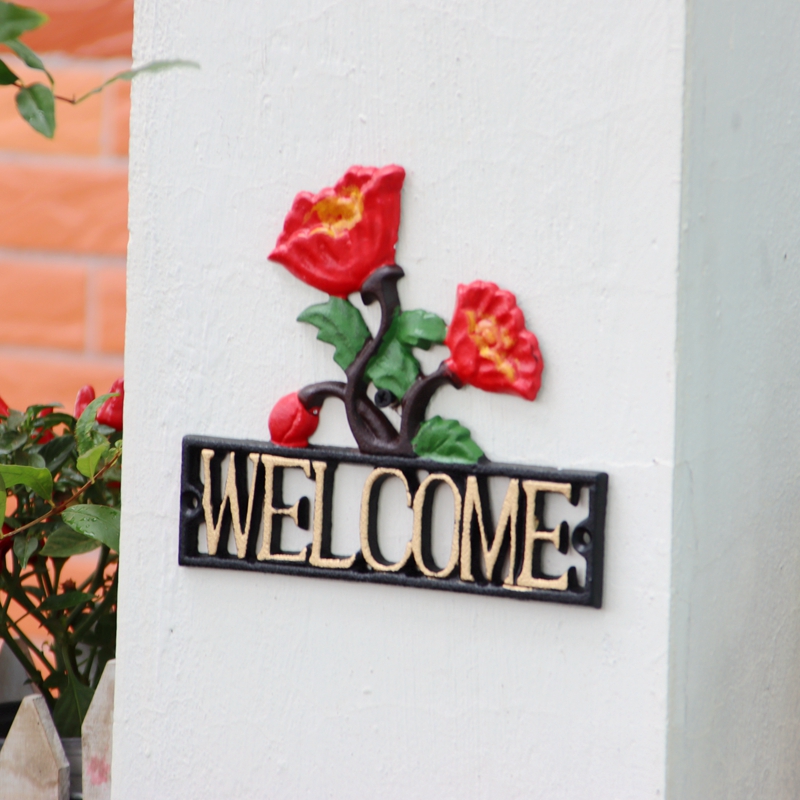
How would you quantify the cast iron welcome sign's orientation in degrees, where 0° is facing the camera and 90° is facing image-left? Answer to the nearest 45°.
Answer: approximately 0°
